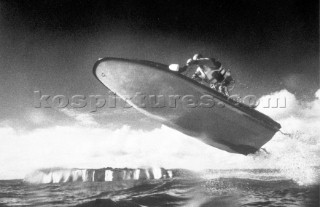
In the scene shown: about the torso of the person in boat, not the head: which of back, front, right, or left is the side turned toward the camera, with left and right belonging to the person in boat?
left
